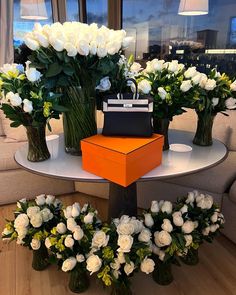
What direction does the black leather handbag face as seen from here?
toward the camera

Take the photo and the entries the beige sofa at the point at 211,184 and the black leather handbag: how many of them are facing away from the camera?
0

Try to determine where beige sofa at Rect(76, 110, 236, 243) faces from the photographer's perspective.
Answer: facing the viewer and to the left of the viewer

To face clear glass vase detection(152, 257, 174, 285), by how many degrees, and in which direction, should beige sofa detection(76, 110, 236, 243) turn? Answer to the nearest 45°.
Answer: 0° — it already faces it

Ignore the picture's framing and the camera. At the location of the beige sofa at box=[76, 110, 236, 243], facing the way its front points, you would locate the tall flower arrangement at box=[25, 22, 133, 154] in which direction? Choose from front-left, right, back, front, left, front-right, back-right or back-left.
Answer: front

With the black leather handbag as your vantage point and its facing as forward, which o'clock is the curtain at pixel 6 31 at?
The curtain is roughly at 5 o'clock from the black leather handbag.

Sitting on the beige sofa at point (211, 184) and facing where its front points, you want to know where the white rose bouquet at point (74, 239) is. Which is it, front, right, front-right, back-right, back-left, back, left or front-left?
front
